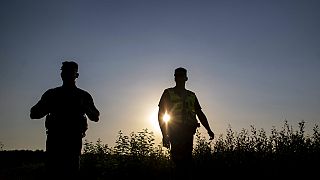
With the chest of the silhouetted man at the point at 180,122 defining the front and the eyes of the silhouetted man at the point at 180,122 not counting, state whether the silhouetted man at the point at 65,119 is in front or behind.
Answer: in front

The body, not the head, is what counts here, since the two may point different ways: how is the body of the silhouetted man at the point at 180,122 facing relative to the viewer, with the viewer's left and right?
facing the viewer
